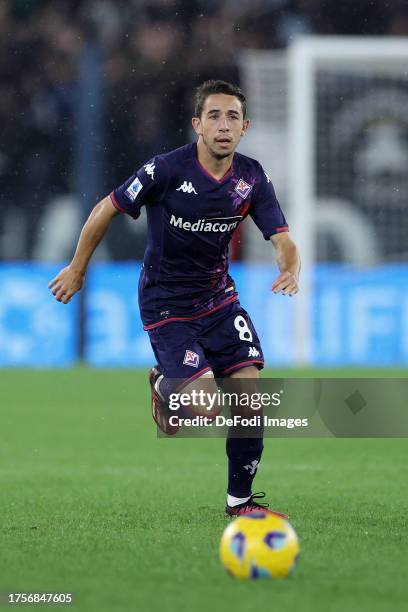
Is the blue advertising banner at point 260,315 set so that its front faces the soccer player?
yes

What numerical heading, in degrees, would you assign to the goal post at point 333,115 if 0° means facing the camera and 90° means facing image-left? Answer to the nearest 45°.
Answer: approximately 0°

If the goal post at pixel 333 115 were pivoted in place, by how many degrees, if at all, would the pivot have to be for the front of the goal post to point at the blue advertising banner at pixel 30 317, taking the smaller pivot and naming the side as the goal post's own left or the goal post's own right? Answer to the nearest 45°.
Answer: approximately 90° to the goal post's own right

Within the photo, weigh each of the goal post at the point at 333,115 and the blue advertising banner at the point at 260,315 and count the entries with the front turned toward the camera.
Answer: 2

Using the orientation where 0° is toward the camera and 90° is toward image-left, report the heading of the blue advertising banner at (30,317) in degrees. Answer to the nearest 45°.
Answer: approximately 0°

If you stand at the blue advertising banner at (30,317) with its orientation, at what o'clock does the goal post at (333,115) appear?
The goal post is roughly at 9 o'clock from the blue advertising banner.

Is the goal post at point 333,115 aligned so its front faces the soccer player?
yes

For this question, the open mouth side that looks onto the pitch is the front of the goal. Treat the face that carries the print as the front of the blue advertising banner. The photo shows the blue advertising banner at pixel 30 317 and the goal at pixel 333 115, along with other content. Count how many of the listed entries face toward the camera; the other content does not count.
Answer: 2
